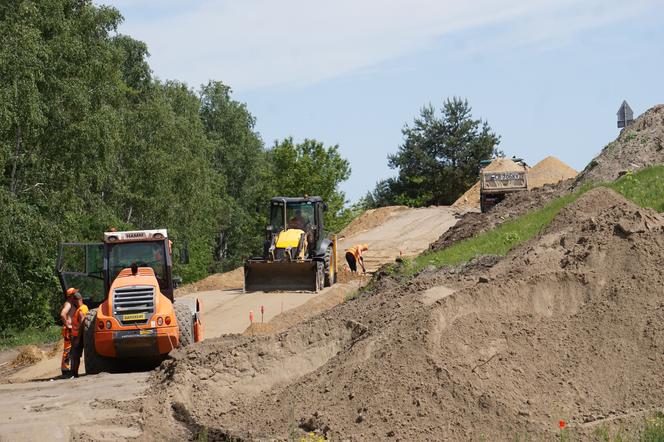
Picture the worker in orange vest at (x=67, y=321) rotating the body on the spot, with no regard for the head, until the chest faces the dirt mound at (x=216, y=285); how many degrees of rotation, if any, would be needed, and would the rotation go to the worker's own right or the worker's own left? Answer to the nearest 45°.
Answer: approximately 90° to the worker's own left

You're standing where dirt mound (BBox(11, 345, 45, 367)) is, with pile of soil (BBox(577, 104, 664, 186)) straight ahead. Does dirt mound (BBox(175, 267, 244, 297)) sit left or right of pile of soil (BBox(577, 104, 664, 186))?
left

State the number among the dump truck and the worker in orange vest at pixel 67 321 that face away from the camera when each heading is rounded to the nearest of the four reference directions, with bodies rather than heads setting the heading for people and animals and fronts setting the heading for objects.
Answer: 1

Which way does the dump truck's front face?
away from the camera

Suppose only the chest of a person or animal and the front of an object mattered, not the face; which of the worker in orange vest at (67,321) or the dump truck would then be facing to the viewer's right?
the worker in orange vest

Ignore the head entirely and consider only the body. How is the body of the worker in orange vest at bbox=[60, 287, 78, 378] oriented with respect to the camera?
to the viewer's right

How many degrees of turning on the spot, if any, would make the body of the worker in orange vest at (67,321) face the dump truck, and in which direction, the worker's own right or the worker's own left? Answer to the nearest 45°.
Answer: approximately 45° to the worker's own left
